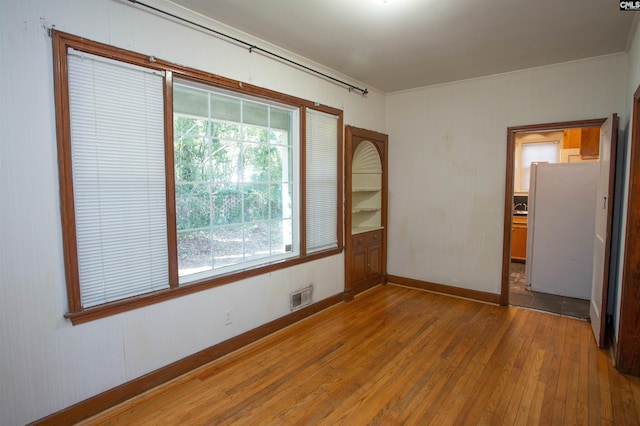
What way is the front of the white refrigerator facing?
to the viewer's left

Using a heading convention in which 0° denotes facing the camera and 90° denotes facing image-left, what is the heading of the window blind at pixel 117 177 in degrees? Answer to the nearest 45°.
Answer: approximately 315°

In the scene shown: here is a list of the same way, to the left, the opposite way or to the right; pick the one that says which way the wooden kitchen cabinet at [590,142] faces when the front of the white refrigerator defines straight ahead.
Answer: to the left

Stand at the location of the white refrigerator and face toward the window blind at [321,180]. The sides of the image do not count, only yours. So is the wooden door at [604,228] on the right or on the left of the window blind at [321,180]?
left

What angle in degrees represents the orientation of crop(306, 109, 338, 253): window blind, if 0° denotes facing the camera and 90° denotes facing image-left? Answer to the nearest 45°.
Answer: approximately 315°

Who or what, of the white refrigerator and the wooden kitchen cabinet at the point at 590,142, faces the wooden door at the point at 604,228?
the wooden kitchen cabinet

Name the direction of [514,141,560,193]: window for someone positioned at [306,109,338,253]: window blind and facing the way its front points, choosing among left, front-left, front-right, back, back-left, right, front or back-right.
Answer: left

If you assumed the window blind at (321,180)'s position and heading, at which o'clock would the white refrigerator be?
The white refrigerator is roughly at 10 o'clock from the window blind.
